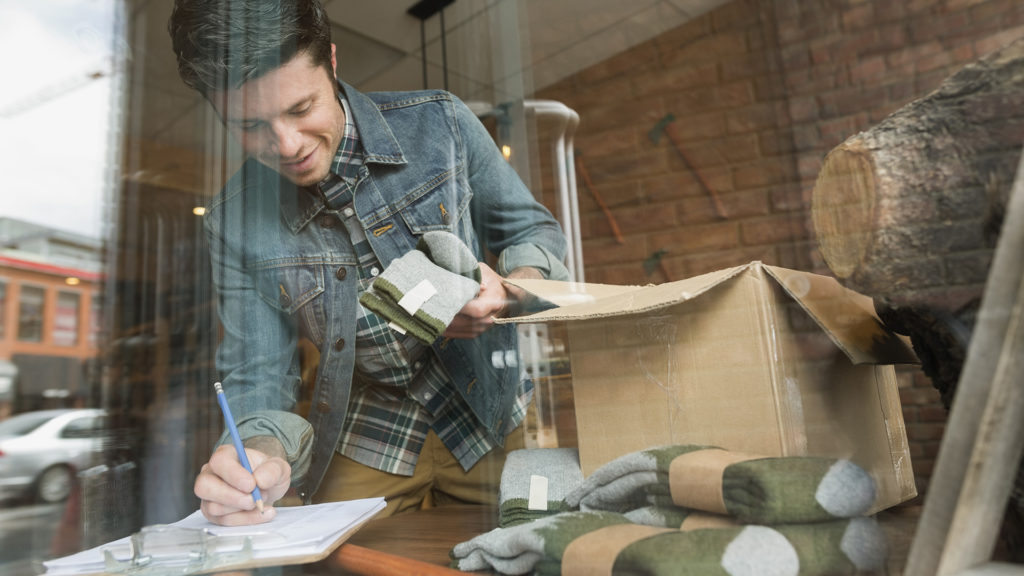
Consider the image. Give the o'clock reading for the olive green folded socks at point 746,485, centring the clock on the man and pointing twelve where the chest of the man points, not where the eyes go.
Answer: The olive green folded socks is roughly at 11 o'clock from the man.

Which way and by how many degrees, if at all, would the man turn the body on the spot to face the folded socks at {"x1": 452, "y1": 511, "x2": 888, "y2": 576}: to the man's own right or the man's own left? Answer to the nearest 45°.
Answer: approximately 45° to the man's own left

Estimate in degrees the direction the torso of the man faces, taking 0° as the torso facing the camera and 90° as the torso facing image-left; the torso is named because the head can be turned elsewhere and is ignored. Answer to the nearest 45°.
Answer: approximately 0°

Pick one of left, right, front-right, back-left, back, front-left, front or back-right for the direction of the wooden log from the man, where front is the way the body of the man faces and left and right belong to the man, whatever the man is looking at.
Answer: front-left
